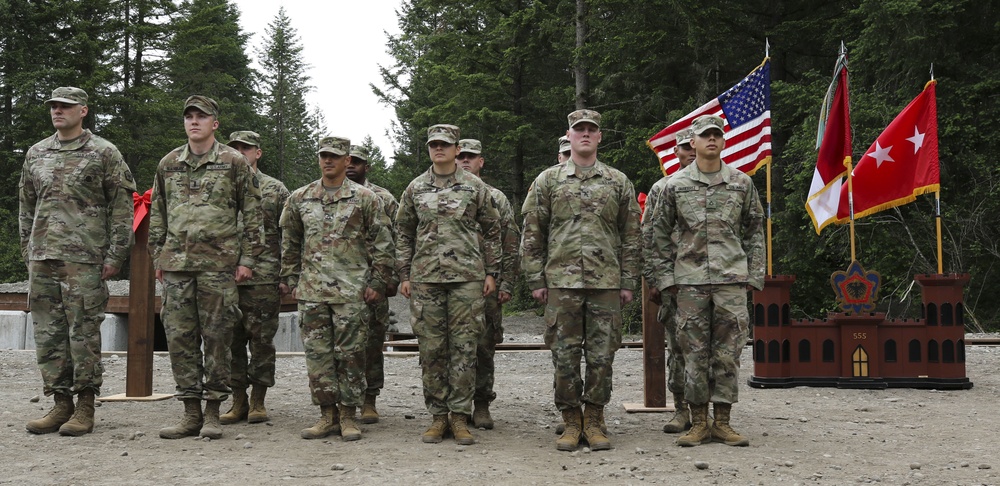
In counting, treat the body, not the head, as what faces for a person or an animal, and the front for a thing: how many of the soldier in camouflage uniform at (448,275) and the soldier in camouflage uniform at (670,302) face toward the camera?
2

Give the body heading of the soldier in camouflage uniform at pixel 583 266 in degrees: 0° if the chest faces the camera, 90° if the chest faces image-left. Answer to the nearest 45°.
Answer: approximately 0°

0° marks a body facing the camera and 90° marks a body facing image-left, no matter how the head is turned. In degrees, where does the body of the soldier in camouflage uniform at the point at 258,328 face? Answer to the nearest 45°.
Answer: approximately 45°

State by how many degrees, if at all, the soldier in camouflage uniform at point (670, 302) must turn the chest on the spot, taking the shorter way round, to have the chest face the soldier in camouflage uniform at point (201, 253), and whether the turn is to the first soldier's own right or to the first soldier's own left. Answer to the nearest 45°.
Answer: approximately 90° to the first soldier's own right

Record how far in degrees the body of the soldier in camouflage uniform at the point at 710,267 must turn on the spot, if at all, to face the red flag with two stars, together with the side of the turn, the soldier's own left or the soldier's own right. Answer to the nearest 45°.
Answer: approximately 135° to the soldier's own left

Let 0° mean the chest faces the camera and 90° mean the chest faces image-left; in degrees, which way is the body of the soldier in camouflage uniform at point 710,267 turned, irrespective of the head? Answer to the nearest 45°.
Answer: approximately 0°

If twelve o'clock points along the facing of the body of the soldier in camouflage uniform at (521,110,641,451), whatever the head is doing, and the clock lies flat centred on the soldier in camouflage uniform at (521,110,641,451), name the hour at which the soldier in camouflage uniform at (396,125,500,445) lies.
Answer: the soldier in camouflage uniform at (396,125,500,445) is roughly at 3 o'clock from the soldier in camouflage uniform at (521,110,641,451).

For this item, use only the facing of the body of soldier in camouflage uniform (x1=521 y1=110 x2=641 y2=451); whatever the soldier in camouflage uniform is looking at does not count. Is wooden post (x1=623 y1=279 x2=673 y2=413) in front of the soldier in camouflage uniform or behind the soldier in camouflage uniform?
behind
